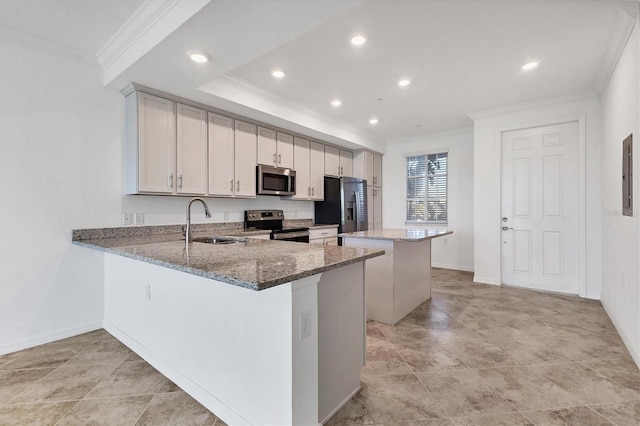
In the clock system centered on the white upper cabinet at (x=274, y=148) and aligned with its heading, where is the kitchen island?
The kitchen island is roughly at 12 o'clock from the white upper cabinet.

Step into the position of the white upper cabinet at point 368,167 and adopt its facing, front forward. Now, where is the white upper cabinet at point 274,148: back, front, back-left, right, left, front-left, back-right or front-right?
right

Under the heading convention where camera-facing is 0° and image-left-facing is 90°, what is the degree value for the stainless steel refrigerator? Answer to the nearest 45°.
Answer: approximately 315°

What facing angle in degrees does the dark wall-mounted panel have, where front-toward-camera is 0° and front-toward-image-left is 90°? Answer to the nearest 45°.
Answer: approximately 90°

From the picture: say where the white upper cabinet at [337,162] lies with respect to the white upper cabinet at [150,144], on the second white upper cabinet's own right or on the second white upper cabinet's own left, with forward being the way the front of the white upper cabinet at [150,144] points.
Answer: on the second white upper cabinet's own left

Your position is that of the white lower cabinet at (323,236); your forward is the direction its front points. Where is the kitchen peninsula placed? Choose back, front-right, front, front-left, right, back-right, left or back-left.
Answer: front-right

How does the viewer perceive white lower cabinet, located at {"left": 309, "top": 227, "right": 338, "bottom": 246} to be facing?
facing the viewer and to the right of the viewer
